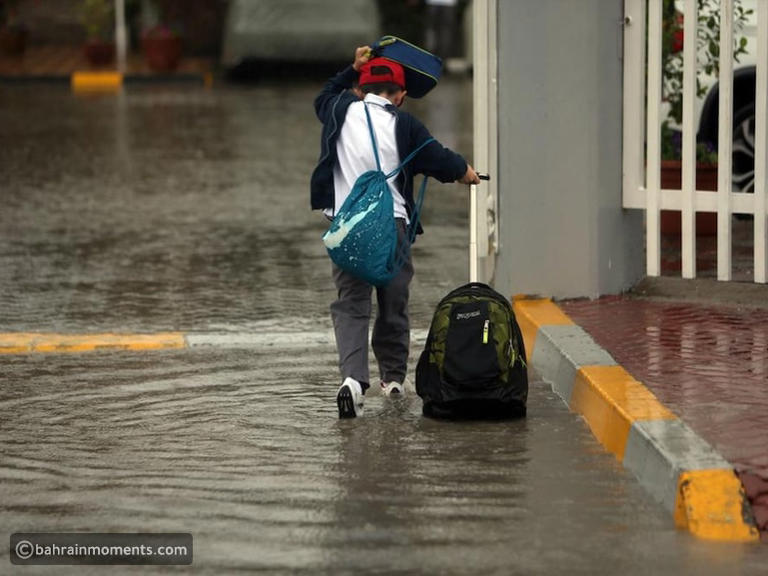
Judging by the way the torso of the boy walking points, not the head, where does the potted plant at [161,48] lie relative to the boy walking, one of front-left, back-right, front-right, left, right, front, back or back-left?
front

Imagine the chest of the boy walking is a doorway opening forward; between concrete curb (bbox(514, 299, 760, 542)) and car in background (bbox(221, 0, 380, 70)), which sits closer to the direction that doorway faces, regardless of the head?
the car in background

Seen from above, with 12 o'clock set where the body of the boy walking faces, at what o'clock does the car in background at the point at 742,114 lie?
The car in background is roughly at 1 o'clock from the boy walking.

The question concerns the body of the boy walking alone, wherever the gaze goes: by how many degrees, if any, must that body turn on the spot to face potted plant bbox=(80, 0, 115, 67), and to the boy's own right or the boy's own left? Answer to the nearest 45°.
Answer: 0° — they already face it

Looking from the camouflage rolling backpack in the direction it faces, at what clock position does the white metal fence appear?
The white metal fence is roughly at 7 o'clock from the camouflage rolling backpack.

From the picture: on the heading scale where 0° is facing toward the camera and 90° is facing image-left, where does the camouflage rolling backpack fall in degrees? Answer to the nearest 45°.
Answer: approximately 0°

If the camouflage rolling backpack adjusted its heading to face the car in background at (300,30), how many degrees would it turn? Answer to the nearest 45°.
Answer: approximately 180°

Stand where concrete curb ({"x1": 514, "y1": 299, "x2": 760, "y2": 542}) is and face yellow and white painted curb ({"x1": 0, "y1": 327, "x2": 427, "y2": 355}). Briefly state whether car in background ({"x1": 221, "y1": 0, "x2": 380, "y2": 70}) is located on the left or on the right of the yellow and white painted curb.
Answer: right

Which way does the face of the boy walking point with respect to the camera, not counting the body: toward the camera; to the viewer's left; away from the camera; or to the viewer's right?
away from the camera

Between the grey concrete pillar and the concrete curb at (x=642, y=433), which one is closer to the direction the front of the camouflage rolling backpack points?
the concrete curb

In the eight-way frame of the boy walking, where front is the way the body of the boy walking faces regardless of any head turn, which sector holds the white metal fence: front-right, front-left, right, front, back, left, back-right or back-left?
front-right

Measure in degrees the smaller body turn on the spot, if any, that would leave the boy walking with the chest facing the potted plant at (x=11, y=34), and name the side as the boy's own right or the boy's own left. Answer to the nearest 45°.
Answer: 0° — they already face it

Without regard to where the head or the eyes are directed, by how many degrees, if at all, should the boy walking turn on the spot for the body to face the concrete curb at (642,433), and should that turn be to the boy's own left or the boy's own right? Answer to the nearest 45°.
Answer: approximately 135° to the boy's own right

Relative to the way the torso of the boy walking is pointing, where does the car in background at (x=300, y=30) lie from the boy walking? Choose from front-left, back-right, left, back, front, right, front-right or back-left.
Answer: front

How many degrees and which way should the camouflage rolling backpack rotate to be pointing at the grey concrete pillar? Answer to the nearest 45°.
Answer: approximately 180°

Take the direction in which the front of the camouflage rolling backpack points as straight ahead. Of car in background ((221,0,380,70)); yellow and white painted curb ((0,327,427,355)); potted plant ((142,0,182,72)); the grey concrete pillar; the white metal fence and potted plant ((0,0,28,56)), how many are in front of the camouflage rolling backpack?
0

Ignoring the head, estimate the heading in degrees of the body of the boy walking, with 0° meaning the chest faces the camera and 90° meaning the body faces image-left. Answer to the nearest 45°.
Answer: approximately 180°
